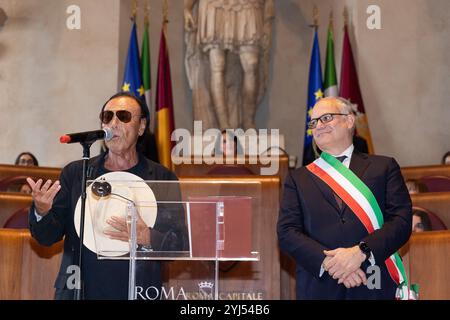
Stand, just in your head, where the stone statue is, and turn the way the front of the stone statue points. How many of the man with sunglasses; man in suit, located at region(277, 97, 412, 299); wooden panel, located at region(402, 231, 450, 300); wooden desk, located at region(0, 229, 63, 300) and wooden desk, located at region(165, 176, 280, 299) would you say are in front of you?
5

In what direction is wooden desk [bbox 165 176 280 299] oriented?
toward the camera

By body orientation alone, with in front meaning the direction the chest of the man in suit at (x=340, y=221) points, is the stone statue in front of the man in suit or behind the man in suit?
behind

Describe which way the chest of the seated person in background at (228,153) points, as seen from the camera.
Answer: toward the camera

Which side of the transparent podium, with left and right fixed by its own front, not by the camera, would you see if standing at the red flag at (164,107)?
back

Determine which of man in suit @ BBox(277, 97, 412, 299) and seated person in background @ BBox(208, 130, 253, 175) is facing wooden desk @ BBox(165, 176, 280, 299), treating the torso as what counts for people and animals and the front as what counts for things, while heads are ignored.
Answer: the seated person in background

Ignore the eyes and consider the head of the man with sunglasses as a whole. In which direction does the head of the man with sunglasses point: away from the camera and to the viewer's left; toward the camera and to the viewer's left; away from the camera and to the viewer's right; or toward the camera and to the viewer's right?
toward the camera and to the viewer's left

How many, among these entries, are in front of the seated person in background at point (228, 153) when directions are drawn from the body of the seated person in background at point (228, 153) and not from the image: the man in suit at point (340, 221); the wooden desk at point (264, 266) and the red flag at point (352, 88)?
2

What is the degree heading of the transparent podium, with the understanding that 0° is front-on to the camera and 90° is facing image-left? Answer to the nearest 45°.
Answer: approximately 0°

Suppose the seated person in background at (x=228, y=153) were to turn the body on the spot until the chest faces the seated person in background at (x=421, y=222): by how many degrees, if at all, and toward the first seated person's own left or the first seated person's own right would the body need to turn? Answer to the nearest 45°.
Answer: approximately 45° to the first seated person's own left

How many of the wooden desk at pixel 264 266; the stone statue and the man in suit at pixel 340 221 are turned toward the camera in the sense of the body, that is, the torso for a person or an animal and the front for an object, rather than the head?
3

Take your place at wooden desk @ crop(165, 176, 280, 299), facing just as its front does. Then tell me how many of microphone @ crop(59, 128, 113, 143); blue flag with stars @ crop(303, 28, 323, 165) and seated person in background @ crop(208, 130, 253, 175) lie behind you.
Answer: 2

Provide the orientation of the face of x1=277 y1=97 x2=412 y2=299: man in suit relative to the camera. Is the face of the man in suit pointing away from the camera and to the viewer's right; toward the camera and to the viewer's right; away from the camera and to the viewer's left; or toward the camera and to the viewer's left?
toward the camera and to the viewer's left

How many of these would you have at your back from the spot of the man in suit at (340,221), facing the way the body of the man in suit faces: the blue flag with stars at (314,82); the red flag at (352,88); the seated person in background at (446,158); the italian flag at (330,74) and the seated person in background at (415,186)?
5

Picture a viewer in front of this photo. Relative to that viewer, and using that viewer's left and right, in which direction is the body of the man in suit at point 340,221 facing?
facing the viewer
